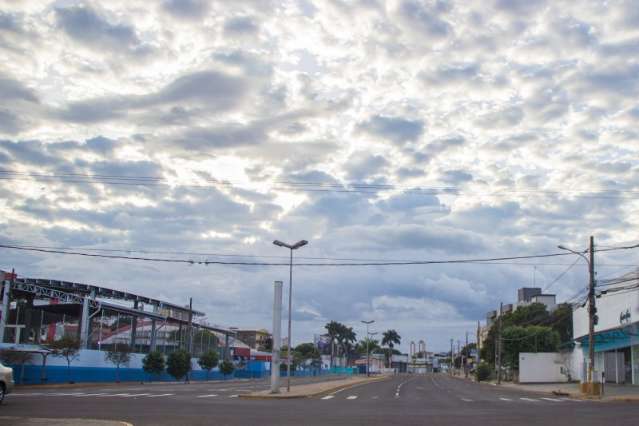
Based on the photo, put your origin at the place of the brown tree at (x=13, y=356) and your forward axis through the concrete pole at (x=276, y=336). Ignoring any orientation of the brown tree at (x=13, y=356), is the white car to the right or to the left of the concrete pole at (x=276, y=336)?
right

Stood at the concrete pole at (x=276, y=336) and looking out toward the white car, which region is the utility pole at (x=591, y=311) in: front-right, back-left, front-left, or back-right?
back-left
